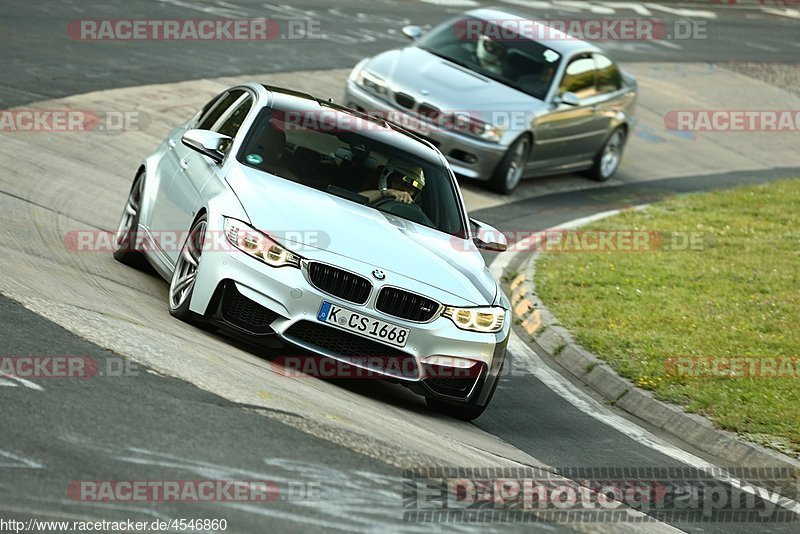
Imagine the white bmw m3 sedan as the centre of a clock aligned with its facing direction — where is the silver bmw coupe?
The silver bmw coupe is roughly at 8 o'clock from the white bmw m3 sedan.

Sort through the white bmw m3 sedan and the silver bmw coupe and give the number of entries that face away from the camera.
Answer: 0

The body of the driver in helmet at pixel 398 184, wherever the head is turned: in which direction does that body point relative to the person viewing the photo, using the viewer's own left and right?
facing the viewer and to the right of the viewer

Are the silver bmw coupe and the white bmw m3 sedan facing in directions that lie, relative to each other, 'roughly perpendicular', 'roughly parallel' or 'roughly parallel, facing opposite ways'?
roughly perpendicular

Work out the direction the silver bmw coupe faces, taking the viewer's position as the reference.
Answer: facing the viewer and to the left of the viewer

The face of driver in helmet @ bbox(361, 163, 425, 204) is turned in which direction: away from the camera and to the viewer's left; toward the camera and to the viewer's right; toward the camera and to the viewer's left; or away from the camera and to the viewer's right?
toward the camera and to the viewer's right

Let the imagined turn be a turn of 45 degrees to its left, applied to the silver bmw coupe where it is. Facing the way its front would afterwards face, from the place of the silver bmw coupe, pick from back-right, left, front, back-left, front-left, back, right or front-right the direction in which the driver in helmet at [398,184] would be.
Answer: front

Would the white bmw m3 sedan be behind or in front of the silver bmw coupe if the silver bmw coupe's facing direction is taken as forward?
in front
